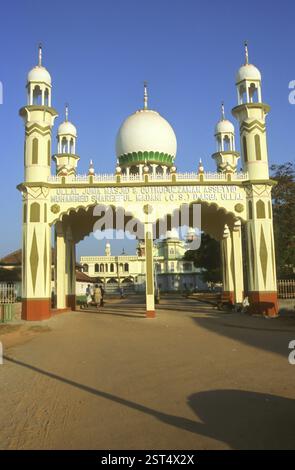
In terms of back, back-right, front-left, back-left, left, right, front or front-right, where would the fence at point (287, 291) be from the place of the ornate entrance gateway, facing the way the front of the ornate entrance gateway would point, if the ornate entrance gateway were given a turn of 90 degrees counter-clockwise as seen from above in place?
front-left

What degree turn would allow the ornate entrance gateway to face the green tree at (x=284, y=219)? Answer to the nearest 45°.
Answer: approximately 135° to its left

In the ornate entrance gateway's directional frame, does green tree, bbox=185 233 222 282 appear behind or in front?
behind

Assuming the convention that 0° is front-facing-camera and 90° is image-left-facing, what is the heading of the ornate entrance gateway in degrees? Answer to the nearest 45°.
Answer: approximately 0°
